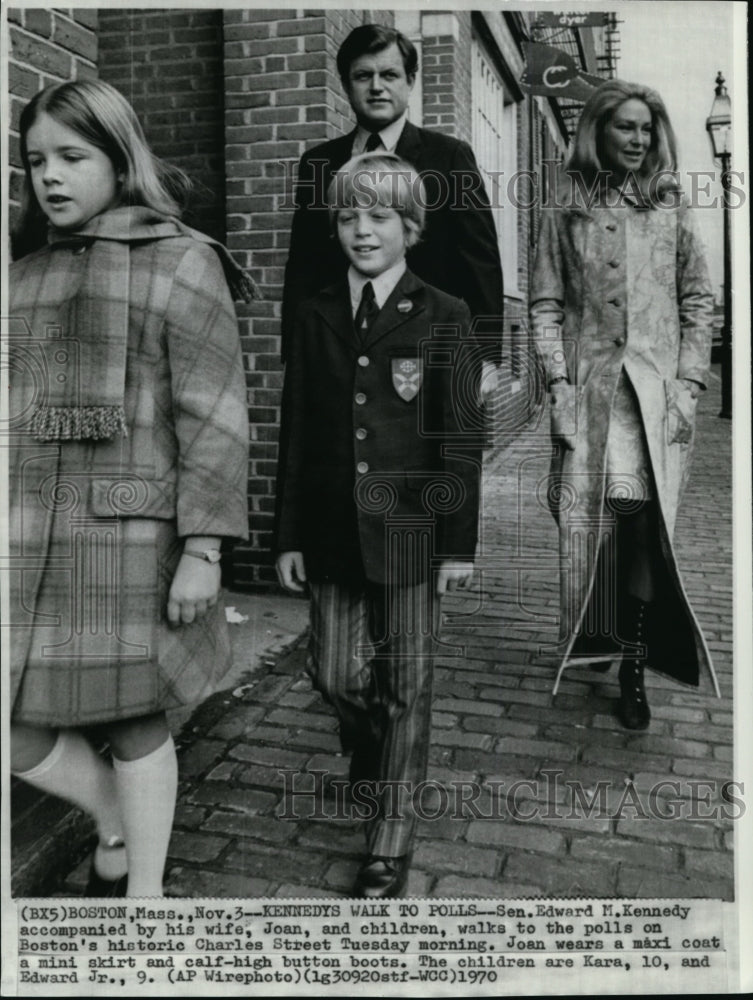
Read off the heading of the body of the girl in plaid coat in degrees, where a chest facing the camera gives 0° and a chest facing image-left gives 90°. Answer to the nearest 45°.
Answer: approximately 45°

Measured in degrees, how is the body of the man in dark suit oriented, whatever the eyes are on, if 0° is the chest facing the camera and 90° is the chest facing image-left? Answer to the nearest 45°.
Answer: approximately 0°

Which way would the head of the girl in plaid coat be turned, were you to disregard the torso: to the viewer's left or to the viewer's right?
to the viewer's left

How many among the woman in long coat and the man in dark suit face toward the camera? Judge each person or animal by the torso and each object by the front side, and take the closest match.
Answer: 2

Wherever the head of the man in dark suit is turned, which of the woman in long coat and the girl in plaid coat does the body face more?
the girl in plaid coat
